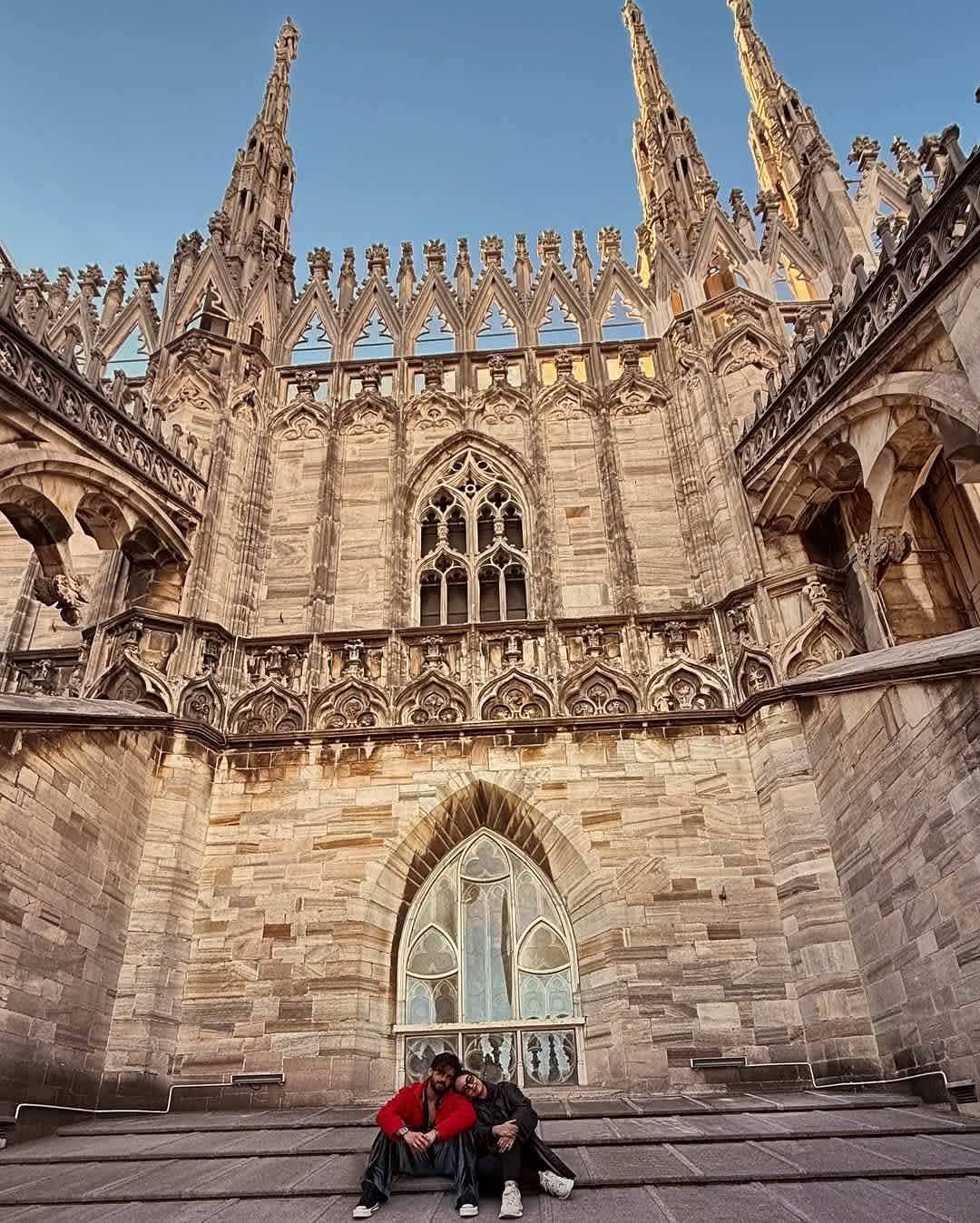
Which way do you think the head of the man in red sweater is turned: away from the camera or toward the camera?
toward the camera

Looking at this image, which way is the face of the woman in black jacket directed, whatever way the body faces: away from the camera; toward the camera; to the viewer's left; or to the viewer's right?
toward the camera

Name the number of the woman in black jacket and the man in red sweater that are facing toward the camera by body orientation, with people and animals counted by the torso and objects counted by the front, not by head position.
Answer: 2

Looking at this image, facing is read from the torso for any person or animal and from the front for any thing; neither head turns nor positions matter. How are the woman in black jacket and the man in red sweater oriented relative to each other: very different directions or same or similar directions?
same or similar directions

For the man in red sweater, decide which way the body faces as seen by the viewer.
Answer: toward the camera

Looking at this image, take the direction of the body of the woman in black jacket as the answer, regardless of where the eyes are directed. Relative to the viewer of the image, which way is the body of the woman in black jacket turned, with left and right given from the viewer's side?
facing the viewer

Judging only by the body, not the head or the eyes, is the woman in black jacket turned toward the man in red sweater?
no
